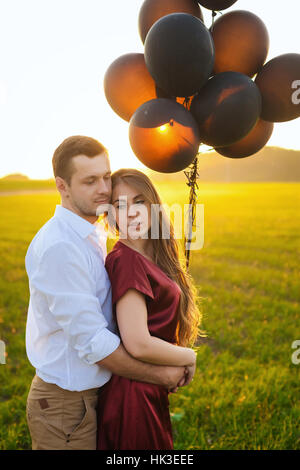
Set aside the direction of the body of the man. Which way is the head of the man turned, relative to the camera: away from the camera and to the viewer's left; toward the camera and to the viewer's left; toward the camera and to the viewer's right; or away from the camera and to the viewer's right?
toward the camera and to the viewer's right

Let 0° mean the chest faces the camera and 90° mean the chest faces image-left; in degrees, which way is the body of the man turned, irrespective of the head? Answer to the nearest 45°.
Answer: approximately 270°
